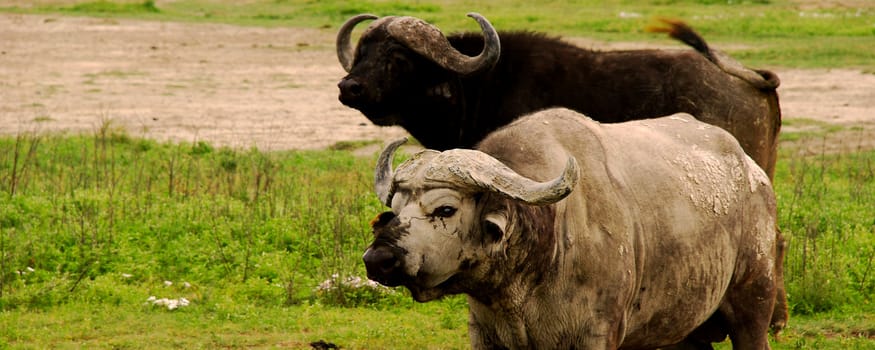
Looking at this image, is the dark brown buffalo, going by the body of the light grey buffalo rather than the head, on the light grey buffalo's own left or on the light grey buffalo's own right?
on the light grey buffalo's own right

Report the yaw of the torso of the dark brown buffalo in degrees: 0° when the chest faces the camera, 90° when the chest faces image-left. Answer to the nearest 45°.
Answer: approximately 90°

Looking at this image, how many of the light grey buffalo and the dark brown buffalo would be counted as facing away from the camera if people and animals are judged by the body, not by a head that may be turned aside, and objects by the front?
0

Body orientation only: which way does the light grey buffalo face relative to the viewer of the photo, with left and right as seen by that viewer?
facing the viewer and to the left of the viewer

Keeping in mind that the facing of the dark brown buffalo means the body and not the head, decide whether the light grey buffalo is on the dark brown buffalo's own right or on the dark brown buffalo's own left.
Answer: on the dark brown buffalo's own left
